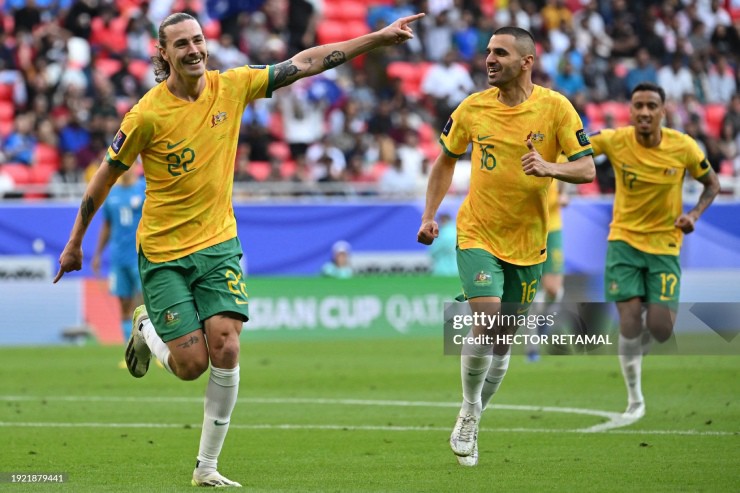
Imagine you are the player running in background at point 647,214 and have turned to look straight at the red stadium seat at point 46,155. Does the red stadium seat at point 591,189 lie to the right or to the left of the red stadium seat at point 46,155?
right

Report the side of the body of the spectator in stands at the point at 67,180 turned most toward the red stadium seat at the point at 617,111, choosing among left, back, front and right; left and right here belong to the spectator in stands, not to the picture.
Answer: left

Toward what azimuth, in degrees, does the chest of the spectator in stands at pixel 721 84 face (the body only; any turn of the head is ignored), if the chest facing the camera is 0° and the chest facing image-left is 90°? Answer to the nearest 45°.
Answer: approximately 0°

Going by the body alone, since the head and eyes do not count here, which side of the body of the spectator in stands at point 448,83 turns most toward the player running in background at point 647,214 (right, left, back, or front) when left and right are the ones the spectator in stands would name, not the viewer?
front

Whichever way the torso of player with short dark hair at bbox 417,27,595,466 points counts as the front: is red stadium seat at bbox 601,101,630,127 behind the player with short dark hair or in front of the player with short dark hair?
behind

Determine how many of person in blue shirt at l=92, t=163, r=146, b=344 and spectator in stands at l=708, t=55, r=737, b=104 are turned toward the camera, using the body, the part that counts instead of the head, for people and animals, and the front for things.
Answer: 2

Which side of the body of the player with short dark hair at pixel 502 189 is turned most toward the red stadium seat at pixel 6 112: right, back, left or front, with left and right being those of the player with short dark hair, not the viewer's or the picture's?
back
